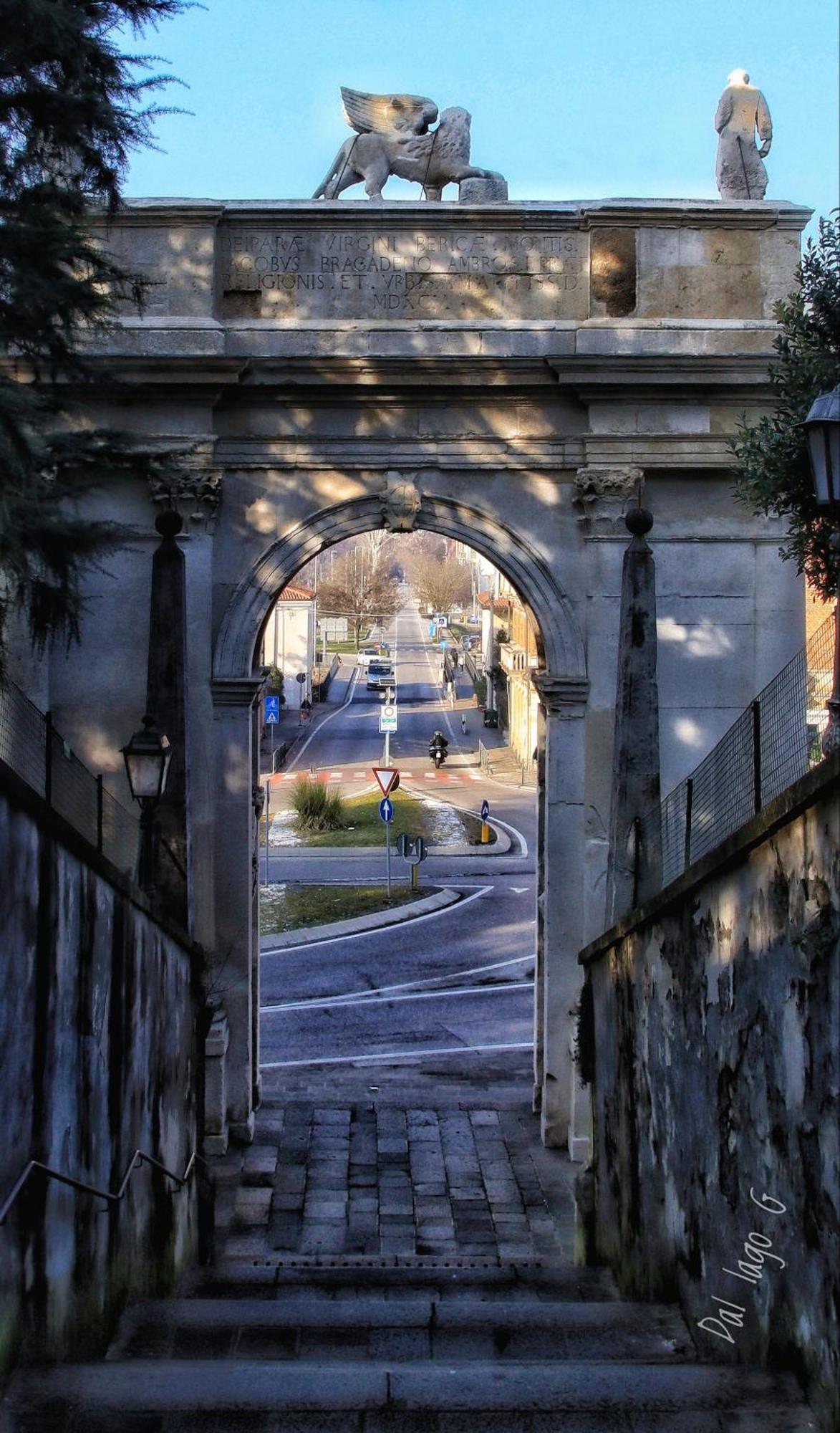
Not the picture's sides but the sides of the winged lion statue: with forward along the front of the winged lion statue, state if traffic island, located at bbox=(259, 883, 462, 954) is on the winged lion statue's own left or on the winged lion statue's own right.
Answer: on the winged lion statue's own left

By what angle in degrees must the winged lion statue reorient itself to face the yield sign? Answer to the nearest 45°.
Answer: approximately 90° to its left

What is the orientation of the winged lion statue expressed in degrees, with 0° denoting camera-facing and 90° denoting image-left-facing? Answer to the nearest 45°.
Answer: approximately 270°

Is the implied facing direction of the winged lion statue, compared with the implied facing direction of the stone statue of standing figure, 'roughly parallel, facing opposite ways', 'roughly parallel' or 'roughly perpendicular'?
roughly perpendicular

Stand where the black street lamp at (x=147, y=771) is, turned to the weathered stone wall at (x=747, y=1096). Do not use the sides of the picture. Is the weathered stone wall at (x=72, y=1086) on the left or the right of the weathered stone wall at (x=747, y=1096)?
right
